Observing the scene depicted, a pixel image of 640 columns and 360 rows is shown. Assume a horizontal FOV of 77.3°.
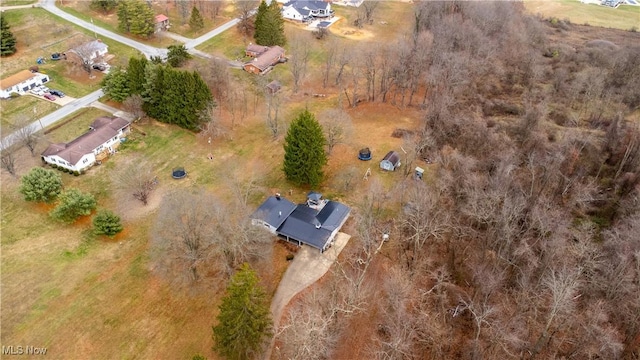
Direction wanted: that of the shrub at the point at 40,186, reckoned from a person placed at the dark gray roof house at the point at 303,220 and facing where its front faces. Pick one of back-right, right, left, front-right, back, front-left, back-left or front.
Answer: front-right

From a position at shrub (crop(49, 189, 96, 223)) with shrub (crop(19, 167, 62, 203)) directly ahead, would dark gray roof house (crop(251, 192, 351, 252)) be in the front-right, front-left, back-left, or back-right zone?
back-right

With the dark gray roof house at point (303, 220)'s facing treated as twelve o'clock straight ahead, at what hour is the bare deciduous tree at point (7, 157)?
The bare deciduous tree is roughly at 2 o'clock from the dark gray roof house.

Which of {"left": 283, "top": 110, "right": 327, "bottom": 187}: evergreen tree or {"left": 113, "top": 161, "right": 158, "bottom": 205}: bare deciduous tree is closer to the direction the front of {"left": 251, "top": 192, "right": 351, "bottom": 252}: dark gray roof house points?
the bare deciduous tree

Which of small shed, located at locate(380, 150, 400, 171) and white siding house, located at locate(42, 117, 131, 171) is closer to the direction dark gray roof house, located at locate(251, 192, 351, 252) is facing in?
the white siding house

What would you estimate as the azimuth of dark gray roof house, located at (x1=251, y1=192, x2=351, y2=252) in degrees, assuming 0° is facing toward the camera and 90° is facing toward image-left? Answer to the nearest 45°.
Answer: approximately 45°

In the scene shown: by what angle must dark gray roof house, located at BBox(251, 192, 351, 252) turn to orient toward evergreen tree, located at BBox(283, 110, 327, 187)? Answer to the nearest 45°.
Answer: approximately 135° to its right

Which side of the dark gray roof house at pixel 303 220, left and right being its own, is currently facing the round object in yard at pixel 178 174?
right
